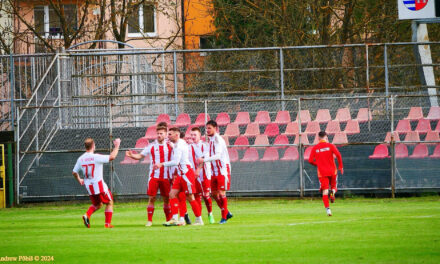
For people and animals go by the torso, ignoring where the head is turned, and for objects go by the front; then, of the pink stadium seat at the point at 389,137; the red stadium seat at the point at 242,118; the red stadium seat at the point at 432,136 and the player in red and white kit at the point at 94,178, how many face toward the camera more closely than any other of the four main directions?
3

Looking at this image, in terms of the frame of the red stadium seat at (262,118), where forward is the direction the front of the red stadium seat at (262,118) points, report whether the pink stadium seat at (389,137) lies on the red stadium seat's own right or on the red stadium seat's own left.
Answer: on the red stadium seat's own left

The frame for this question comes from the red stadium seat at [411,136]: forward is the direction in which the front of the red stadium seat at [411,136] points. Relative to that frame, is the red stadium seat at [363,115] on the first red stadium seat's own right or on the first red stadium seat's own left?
on the first red stadium seat's own right

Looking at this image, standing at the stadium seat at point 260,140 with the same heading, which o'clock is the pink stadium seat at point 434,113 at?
The pink stadium seat is roughly at 9 o'clock from the stadium seat.

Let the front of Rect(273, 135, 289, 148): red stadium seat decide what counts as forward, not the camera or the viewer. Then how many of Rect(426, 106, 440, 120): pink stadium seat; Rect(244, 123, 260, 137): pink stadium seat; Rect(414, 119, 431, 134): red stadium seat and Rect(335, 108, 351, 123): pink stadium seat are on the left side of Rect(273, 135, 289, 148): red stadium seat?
3

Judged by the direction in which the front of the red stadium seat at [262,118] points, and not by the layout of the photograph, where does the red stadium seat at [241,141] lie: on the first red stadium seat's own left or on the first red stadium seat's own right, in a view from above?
on the first red stadium seat's own right

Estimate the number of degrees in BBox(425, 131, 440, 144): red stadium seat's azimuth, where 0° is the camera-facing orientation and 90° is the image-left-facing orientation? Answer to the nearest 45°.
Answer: approximately 0°

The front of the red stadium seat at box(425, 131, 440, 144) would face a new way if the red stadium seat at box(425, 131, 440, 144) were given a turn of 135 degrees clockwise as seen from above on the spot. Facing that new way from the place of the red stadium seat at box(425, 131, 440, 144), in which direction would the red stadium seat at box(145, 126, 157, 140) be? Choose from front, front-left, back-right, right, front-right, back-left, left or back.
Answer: front-left

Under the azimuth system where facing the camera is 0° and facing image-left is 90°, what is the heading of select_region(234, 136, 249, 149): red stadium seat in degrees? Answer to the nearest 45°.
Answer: approximately 0°
